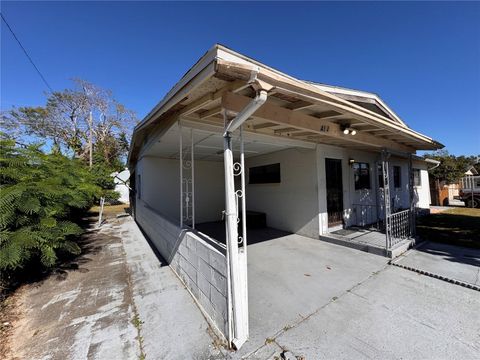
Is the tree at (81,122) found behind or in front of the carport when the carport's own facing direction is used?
behind

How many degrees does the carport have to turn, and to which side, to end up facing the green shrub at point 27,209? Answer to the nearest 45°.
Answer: approximately 90° to its right

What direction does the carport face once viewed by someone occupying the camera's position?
facing the viewer and to the right of the viewer
